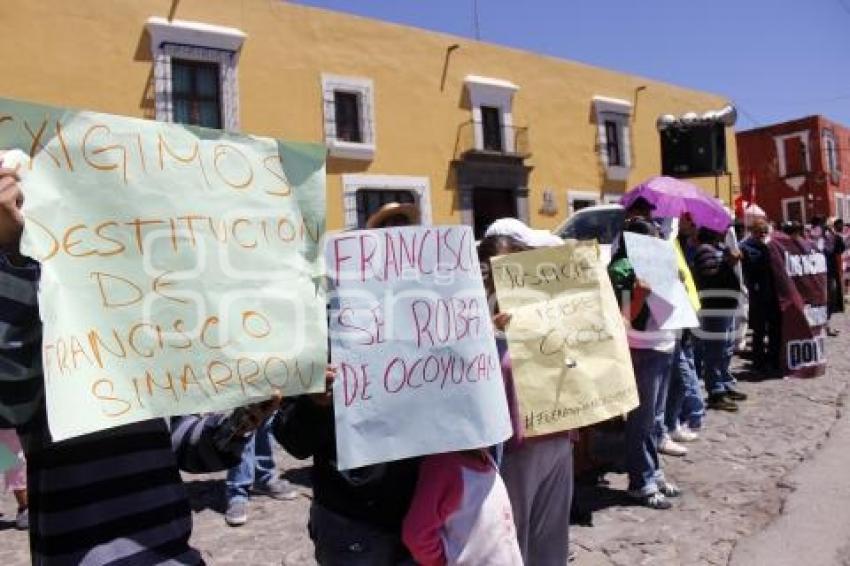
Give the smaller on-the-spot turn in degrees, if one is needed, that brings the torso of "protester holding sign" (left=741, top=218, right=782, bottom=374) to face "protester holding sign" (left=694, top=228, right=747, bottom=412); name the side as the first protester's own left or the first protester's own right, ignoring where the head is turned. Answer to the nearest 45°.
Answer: approximately 45° to the first protester's own right

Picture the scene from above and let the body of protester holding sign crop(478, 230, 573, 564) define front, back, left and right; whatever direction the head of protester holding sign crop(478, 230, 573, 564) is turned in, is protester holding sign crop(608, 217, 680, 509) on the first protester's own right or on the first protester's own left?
on the first protester's own left

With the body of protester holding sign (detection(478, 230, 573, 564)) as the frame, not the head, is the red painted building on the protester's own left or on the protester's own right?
on the protester's own left

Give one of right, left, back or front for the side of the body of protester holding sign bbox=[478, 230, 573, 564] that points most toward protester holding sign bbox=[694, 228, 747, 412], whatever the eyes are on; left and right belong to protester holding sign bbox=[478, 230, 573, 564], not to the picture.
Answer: left

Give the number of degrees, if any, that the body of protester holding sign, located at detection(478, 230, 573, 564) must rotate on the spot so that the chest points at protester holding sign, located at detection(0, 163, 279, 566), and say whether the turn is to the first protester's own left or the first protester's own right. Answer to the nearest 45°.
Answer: approximately 90° to the first protester's own right

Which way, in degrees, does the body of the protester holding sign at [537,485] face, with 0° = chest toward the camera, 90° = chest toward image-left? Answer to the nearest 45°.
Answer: approximately 315°
